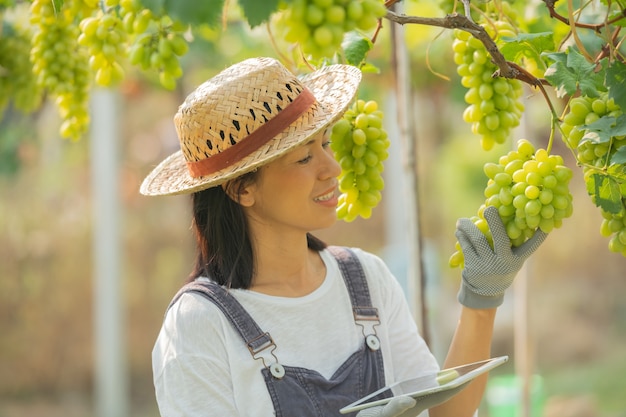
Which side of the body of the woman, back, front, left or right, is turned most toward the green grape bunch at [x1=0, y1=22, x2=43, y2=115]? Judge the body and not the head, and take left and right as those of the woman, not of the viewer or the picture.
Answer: back

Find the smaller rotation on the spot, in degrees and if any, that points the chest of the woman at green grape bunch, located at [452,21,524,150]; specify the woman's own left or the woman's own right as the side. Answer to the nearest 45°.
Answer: approximately 45° to the woman's own left

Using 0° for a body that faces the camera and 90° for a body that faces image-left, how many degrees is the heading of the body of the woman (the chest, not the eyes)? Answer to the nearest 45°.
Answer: approximately 315°

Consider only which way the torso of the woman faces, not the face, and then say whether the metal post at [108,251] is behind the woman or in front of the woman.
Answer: behind

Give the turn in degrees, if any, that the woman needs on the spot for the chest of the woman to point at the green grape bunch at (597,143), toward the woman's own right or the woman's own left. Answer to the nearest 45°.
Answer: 0° — they already face it
